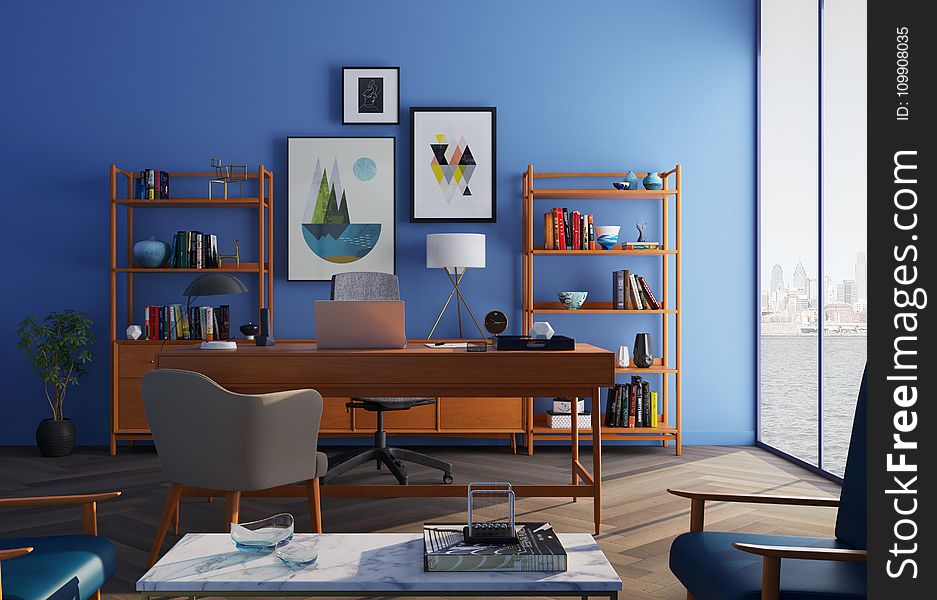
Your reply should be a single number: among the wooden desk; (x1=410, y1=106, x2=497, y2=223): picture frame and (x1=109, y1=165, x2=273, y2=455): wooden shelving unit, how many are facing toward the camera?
2

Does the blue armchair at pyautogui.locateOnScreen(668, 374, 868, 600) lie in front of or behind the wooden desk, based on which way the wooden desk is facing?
behind

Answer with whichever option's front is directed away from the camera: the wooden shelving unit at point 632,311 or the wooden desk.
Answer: the wooden desk

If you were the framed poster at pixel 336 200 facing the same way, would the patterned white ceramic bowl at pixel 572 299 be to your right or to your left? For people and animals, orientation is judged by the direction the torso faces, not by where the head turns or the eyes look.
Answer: on your left

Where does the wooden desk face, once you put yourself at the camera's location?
facing away from the viewer

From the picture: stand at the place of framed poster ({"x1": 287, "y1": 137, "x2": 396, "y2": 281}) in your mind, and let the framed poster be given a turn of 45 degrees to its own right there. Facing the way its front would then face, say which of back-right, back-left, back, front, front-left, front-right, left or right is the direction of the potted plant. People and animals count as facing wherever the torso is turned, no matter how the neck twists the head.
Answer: front-right

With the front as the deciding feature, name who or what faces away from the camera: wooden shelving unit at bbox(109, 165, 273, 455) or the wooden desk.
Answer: the wooden desk

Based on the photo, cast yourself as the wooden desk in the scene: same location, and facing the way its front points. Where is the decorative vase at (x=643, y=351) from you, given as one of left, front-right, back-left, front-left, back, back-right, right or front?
front-right
